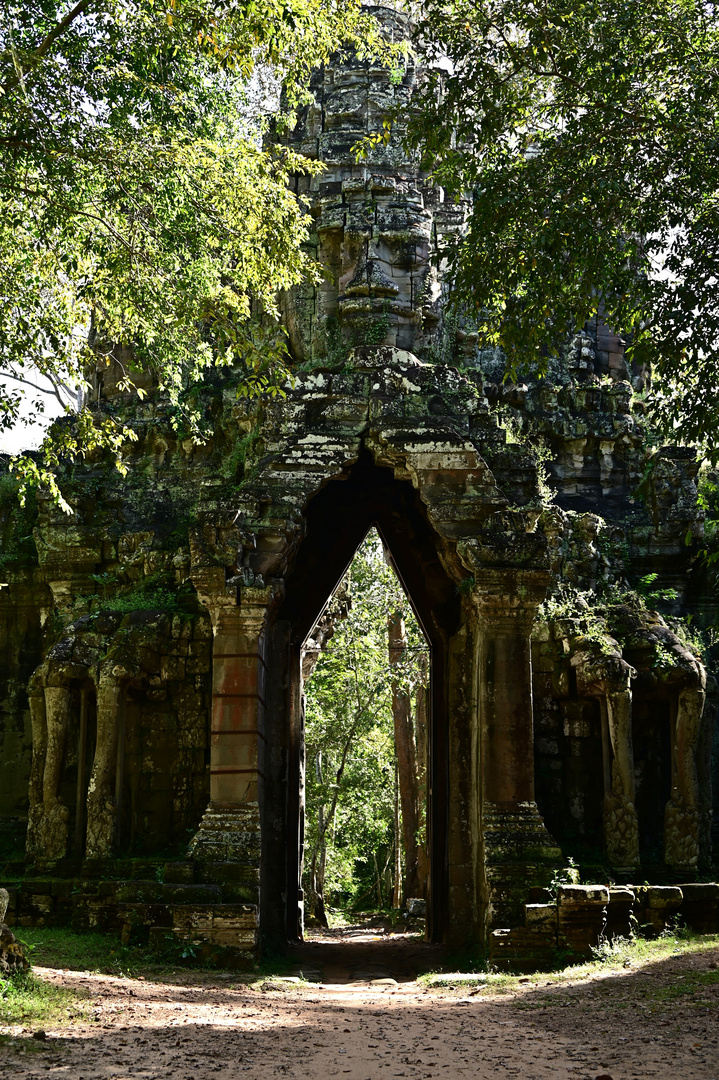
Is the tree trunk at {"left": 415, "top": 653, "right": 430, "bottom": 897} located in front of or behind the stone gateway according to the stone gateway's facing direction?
behind

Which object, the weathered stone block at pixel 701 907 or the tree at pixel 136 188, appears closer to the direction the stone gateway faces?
the tree

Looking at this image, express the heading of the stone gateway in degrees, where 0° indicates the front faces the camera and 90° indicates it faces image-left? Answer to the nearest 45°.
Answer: approximately 0°

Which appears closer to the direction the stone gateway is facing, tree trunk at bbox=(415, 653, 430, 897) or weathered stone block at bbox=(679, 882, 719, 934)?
the weathered stone block

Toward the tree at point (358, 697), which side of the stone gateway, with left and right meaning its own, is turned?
back

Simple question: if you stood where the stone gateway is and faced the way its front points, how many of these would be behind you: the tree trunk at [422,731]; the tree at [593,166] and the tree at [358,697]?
2

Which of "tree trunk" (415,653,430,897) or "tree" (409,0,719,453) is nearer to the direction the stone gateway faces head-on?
the tree
